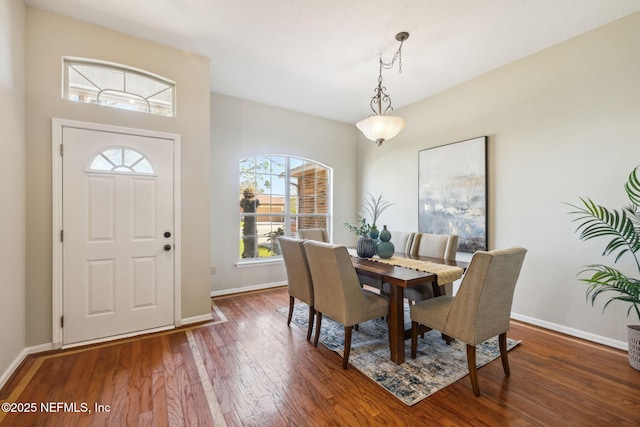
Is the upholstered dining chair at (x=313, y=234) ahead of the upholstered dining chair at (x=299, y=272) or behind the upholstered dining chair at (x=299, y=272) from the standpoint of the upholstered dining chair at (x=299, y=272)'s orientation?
ahead

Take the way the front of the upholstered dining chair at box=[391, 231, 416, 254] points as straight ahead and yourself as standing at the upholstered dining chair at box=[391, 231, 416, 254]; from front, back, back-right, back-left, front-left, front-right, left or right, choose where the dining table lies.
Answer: front-left

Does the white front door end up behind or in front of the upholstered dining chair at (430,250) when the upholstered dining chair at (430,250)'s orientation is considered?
in front

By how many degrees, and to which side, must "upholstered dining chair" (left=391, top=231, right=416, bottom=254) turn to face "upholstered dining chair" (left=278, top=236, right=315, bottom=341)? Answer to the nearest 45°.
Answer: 0° — it already faces it

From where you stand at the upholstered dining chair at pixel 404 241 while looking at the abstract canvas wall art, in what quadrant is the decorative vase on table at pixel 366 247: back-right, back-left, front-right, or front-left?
back-right

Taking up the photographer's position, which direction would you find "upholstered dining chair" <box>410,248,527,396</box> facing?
facing away from the viewer and to the left of the viewer

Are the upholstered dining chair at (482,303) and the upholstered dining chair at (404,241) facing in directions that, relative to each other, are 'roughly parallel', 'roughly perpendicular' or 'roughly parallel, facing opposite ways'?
roughly perpendicular

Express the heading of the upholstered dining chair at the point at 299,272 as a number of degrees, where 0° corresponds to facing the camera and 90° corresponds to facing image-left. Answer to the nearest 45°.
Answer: approximately 225°

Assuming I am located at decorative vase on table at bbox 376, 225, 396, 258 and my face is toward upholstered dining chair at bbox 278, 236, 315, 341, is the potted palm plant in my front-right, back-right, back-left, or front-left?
back-left

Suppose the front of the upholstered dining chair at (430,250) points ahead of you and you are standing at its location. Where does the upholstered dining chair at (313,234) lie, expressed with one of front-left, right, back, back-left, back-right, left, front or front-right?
front-right

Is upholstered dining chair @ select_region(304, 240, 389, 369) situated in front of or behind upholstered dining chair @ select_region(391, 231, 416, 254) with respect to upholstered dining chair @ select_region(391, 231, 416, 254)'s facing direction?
in front

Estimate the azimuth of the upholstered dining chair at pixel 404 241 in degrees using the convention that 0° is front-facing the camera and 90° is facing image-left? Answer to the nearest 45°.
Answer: approximately 45°

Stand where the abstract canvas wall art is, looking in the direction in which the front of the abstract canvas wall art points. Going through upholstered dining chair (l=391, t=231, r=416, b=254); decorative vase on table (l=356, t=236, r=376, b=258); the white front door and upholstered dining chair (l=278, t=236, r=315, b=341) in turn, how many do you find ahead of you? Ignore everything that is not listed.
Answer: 4

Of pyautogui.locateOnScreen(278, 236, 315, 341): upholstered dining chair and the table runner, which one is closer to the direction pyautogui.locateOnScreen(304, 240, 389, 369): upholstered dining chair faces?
the table runner
